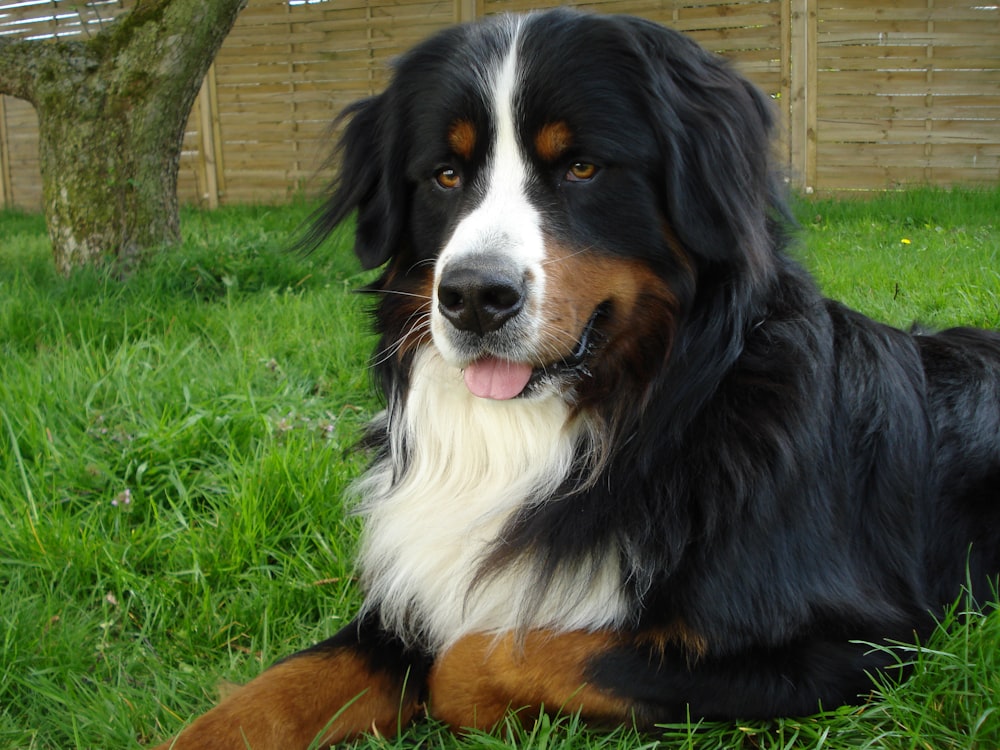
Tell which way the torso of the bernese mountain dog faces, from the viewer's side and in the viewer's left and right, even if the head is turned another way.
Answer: facing the viewer and to the left of the viewer

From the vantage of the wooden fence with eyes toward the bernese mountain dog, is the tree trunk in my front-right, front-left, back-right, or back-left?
front-right

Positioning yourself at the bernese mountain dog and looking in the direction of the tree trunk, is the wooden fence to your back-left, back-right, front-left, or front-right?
front-right

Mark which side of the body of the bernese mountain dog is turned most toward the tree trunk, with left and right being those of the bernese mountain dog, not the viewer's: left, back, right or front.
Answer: right

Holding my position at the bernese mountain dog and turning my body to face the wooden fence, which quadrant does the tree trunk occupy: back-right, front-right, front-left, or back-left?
front-left

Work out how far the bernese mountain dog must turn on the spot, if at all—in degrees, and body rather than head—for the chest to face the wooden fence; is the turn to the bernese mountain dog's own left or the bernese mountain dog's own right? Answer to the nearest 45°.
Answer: approximately 135° to the bernese mountain dog's own right
